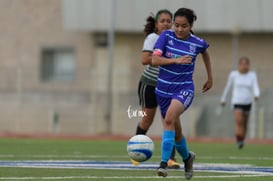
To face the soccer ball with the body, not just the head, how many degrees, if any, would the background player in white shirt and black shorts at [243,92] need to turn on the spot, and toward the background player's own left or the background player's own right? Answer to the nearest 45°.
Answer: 0° — they already face it

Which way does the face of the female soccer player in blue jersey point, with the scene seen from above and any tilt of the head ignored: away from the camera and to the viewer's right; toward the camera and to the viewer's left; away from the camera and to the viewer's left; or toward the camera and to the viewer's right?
toward the camera and to the viewer's left

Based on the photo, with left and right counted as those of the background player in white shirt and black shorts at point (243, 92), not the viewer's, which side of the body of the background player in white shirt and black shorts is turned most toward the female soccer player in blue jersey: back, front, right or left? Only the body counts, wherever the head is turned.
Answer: front

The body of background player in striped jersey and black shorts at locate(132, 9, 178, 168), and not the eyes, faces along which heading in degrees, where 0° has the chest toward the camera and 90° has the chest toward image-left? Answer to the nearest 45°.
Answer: approximately 315°

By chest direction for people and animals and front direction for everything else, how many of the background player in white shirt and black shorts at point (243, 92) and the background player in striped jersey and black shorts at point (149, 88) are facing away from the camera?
0

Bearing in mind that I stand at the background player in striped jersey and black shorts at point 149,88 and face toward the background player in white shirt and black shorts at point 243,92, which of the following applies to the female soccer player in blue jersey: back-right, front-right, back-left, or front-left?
back-right

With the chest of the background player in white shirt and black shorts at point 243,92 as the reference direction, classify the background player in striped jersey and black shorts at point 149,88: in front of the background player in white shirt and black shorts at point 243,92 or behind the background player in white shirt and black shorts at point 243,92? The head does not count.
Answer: in front

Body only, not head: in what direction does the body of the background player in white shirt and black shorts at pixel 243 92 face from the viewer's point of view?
toward the camera

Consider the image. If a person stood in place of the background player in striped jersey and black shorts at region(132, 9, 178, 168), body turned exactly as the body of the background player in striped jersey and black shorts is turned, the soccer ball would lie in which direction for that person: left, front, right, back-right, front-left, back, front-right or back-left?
front-right
